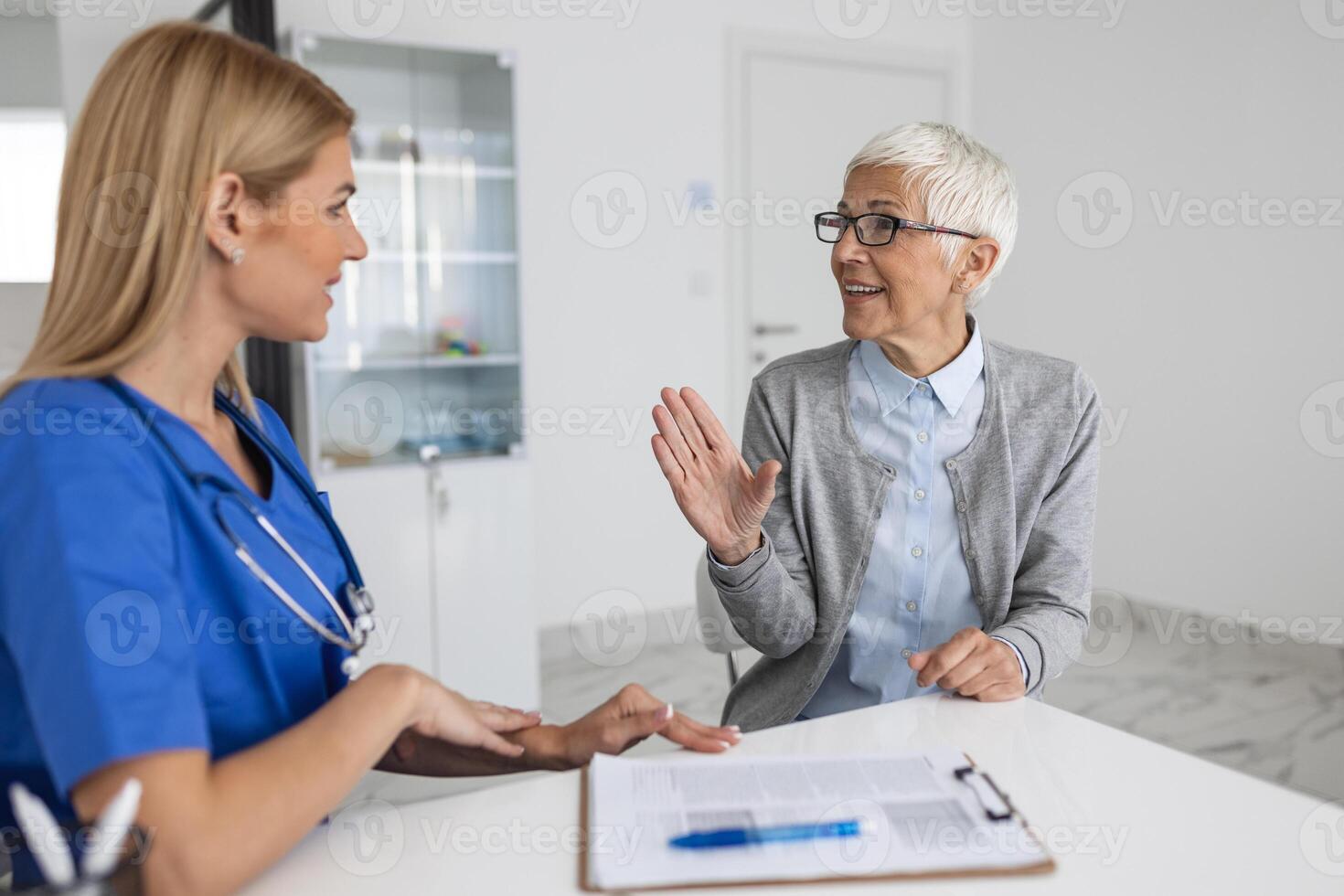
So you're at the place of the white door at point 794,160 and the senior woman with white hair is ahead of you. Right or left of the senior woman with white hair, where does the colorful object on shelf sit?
right

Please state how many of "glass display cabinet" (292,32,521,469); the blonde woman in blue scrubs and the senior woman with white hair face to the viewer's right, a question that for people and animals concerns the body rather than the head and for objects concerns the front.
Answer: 1

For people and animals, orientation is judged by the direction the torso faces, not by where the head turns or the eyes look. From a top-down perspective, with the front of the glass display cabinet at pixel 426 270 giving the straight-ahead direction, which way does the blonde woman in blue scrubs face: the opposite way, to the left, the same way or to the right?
to the left

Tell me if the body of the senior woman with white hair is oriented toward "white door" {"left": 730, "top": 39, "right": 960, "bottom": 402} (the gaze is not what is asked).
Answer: no

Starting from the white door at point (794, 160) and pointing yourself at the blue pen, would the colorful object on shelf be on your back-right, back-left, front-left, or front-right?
front-right

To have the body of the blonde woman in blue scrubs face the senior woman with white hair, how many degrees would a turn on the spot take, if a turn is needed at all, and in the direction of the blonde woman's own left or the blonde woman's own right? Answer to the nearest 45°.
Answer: approximately 45° to the blonde woman's own left

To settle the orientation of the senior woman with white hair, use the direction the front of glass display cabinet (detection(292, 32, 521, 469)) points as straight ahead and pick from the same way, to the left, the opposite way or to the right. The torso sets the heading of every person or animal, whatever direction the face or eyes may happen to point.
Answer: the same way

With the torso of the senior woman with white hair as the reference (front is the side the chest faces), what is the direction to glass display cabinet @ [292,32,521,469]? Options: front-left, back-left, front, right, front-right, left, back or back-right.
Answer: back-right

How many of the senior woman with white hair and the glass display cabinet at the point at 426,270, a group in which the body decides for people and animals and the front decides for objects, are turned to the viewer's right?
0

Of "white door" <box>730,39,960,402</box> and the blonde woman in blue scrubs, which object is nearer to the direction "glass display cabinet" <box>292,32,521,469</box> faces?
the blonde woman in blue scrubs

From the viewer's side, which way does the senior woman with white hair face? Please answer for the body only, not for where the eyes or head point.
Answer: toward the camera

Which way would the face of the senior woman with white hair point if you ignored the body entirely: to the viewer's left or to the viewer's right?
to the viewer's left

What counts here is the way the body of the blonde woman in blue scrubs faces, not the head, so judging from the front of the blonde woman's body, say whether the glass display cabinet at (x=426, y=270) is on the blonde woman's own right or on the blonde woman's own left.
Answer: on the blonde woman's own left

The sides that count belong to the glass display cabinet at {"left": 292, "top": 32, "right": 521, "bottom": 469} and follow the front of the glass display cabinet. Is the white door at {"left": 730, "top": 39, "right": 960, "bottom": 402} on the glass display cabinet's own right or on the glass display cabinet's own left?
on the glass display cabinet's own left

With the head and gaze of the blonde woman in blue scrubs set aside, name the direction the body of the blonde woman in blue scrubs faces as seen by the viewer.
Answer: to the viewer's right
